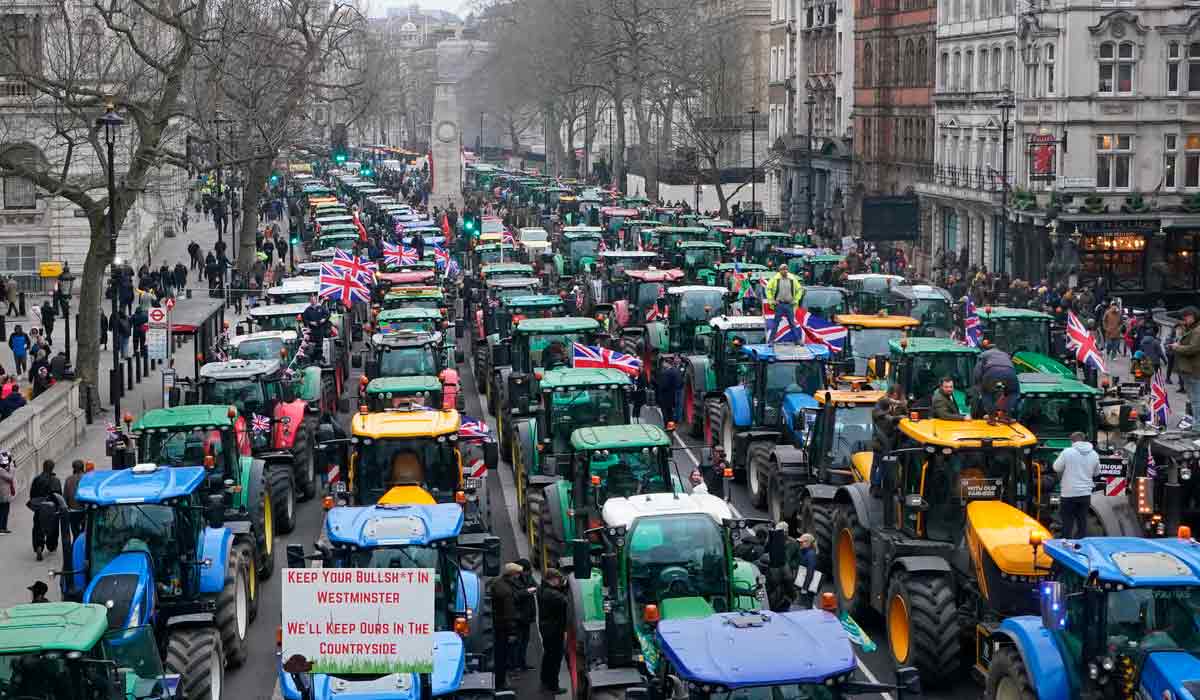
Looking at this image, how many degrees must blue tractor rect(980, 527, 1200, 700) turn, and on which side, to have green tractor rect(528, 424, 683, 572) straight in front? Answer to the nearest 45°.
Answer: approximately 180°

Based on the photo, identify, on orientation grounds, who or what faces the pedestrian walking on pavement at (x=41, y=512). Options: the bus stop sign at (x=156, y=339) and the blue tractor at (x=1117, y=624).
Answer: the bus stop sign

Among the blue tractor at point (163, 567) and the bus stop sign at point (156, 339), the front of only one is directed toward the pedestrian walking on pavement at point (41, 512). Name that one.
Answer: the bus stop sign

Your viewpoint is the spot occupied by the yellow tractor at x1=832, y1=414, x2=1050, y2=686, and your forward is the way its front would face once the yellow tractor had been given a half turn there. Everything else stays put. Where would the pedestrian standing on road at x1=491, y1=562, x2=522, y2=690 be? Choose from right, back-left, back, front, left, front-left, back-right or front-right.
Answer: front-left

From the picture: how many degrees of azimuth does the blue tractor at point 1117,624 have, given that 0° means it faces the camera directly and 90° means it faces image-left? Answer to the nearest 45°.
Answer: approximately 315°

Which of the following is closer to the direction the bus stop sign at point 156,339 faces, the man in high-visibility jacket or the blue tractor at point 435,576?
the blue tractor

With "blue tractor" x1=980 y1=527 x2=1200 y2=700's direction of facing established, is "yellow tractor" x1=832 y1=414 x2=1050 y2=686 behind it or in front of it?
behind

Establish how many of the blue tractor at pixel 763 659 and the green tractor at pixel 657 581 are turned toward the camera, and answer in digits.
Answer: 2

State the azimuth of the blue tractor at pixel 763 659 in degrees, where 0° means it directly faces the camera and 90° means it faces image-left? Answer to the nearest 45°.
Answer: approximately 0°

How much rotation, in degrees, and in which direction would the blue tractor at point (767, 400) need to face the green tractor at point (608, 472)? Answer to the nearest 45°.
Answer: approximately 45° to its right

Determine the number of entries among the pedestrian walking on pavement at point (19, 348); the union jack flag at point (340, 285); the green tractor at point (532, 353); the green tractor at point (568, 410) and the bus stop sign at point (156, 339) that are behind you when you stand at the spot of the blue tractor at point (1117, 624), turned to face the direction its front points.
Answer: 5
